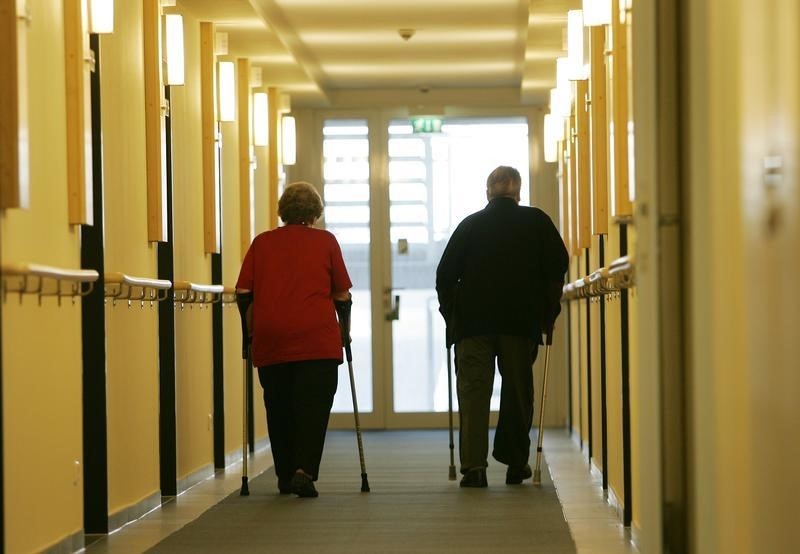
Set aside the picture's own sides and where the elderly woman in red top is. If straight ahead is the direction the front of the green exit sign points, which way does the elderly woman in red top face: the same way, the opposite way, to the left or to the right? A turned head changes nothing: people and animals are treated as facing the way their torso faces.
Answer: the opposite way

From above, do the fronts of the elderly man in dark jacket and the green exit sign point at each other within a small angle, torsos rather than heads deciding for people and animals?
yes

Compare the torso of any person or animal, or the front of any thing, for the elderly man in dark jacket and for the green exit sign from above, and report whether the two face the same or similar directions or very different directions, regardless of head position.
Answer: very different directions

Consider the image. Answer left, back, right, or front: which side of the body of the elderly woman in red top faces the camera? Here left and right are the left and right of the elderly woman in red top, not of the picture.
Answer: back

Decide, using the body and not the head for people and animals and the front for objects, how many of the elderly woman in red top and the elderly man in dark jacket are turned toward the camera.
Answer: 0

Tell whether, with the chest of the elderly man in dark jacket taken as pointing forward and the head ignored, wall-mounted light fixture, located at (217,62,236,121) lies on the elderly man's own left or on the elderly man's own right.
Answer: on the elderly man's own left

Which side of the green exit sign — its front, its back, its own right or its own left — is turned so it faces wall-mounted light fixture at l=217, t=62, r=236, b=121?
front

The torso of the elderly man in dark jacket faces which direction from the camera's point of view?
away from the camera

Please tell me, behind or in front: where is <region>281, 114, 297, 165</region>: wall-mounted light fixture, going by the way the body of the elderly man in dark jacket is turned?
in front

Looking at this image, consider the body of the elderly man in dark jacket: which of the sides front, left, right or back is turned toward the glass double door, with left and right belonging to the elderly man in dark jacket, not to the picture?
front

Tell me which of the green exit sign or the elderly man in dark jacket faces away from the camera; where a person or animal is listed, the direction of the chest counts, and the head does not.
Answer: the elderly man in dark jacket

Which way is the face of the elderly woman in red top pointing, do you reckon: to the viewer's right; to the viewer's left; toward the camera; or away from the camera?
away from the camera

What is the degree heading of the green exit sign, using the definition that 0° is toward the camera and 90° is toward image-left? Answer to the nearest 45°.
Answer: approximately 0°

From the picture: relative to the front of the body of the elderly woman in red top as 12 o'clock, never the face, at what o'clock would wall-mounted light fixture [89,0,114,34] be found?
The wall-mounted light fixture is roughly at 7 o'clock from the elderly woman in red top.

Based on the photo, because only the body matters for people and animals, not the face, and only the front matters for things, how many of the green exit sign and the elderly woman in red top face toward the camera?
1
